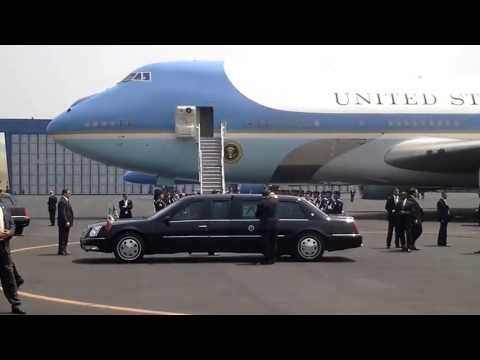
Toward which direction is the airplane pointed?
to the viewer's left

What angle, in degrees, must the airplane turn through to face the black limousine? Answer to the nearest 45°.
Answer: approximately 90° to its left

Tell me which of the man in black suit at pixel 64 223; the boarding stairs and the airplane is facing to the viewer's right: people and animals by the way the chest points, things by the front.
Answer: the man in black suit

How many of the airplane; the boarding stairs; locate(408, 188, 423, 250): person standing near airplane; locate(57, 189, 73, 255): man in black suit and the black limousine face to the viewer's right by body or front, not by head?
1

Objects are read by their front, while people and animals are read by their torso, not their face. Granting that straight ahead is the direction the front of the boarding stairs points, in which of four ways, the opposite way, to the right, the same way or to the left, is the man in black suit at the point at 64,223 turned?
to the left

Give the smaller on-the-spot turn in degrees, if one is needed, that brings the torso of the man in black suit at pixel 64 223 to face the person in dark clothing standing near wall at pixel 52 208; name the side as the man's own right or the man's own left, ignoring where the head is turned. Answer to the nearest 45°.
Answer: approximately 90° to the man's own left

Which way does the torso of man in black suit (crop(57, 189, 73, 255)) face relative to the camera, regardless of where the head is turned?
to the viewer's right

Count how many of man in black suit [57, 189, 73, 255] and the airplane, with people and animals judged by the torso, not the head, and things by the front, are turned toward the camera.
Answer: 0

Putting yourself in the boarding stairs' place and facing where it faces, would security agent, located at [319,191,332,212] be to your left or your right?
on your left

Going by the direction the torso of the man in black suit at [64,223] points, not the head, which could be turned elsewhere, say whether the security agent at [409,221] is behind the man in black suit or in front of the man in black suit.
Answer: in front

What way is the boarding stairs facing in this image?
toward the camera

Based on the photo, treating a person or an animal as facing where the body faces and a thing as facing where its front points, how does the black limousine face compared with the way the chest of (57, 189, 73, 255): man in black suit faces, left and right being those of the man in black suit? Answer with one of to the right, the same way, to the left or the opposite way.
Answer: the opposite way

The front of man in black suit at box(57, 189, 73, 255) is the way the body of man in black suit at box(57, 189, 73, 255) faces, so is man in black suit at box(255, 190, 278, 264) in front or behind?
in front

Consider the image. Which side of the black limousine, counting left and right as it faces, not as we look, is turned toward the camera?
left
